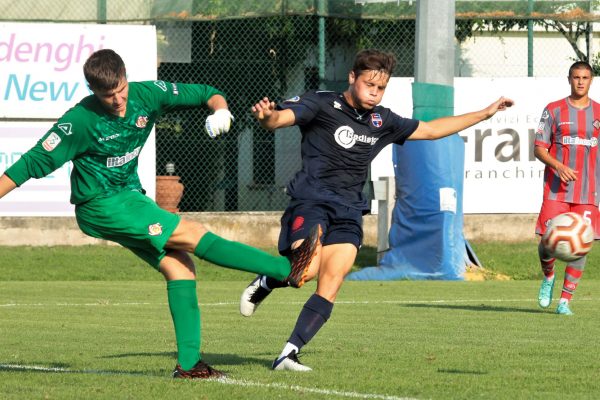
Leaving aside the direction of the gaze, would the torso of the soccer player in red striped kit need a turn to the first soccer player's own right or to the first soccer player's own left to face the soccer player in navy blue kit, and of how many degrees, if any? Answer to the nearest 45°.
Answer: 0° — they already face them

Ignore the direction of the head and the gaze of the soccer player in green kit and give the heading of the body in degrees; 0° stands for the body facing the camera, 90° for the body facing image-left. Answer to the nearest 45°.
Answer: approximately 315°

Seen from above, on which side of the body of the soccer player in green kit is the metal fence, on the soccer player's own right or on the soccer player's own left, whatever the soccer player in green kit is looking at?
on the soccer player's own left

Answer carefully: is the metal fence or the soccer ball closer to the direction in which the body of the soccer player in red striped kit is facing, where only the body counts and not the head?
the soccer ball

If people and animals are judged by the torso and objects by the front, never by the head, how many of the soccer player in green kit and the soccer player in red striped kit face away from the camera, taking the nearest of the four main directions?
0

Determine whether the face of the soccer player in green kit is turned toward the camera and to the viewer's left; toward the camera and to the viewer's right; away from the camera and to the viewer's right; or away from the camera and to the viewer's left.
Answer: toward the camera and to the viewer's right

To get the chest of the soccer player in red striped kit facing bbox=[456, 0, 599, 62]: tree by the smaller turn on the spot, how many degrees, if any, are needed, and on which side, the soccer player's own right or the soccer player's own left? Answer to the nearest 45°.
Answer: approximately 180°

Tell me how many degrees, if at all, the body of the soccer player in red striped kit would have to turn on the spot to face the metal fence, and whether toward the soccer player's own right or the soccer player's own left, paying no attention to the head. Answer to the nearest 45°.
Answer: approximately 135° to the soccer player's own right

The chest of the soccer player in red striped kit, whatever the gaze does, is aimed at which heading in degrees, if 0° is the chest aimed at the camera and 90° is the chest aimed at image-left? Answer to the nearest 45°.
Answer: approximately 0°

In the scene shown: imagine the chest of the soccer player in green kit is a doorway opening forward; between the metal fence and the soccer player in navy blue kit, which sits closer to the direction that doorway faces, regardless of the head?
the soccer player in navy blue kit
